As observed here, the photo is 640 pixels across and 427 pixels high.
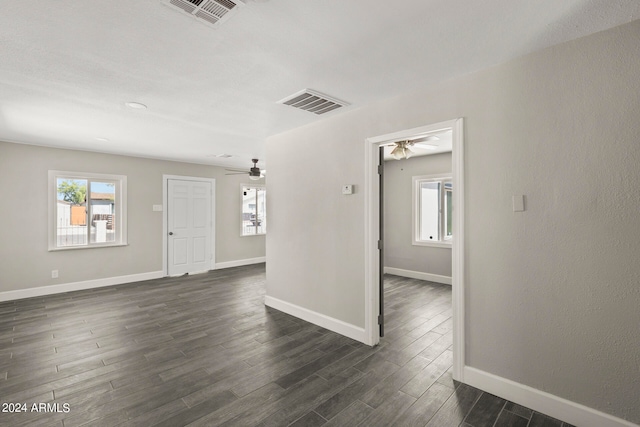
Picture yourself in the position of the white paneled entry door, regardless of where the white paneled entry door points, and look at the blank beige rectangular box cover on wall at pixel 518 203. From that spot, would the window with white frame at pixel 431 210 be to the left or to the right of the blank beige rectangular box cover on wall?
left

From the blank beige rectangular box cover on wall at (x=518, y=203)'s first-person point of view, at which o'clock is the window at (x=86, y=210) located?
The window is roughly at 3 o'clock from the blank beige rectangular box cover on wall.

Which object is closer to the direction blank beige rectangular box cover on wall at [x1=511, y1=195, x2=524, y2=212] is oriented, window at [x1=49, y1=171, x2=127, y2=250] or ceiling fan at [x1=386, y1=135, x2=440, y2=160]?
the window

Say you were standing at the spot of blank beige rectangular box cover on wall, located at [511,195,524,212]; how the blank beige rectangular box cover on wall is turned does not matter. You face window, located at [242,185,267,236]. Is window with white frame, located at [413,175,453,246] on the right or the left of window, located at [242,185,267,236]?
right

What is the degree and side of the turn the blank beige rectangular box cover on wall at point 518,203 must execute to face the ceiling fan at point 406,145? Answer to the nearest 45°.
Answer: approximately 135° to its right

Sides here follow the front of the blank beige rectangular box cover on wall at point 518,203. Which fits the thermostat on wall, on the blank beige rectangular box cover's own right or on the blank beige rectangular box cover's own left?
on the blank beige rectangular box cover's own right

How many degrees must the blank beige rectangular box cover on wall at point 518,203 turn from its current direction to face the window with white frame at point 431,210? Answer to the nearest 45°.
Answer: approximately 180°

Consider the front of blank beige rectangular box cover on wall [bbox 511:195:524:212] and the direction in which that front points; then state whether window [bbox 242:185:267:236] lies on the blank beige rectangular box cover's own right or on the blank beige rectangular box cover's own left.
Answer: on the blank beige rectangular box cover's own right
